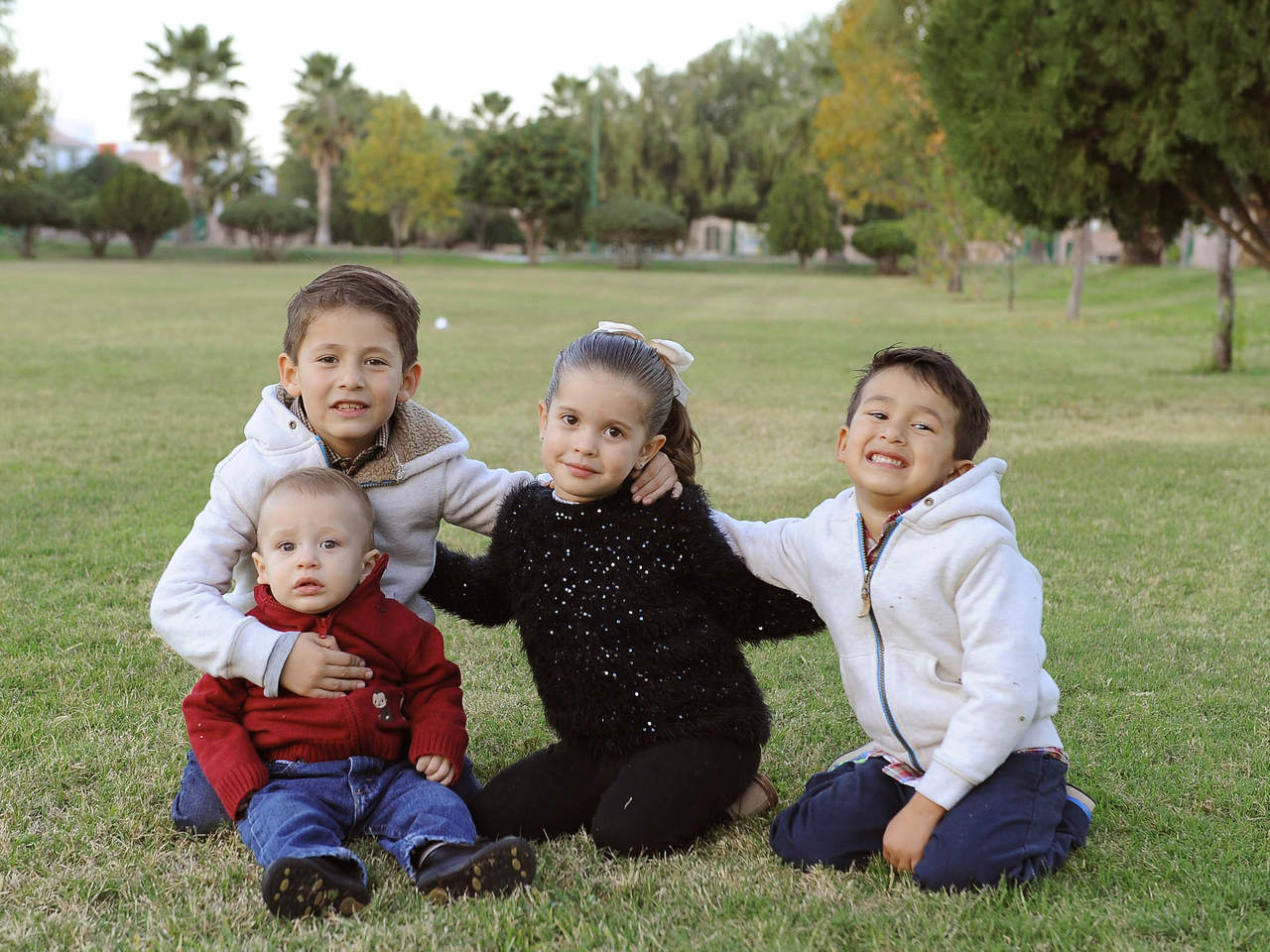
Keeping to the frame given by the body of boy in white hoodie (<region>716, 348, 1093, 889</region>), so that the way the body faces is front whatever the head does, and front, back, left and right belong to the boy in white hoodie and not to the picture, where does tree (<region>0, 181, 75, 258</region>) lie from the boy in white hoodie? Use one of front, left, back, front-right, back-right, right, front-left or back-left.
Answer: right

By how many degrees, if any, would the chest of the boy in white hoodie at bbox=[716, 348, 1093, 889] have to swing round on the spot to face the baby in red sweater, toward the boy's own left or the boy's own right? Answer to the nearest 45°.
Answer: approximately 45° to the boy's own right

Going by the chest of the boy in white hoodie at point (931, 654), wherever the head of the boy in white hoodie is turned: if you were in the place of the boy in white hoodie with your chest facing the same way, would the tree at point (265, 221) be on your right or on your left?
on your right

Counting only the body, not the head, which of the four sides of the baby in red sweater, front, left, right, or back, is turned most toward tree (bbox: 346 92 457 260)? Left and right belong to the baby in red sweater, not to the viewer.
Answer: back

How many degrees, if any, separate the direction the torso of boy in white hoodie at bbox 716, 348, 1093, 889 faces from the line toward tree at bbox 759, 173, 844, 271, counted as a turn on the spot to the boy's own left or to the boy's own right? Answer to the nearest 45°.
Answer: approximately 135° to the boy's own right

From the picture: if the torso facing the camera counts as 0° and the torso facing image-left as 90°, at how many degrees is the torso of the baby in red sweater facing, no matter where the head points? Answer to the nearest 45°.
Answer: approximately 0°

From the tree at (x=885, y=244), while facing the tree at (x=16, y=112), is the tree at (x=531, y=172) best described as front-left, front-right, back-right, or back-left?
front-right

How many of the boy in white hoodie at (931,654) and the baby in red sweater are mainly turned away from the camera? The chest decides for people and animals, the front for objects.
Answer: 0

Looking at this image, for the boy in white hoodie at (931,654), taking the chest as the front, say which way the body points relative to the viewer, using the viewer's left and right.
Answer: facing the viewer and to the left of the viewer

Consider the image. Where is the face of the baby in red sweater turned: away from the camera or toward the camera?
toward the camera

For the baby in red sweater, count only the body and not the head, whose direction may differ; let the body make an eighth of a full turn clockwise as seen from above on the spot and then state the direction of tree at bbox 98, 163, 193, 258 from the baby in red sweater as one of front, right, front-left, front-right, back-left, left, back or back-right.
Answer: back-right
